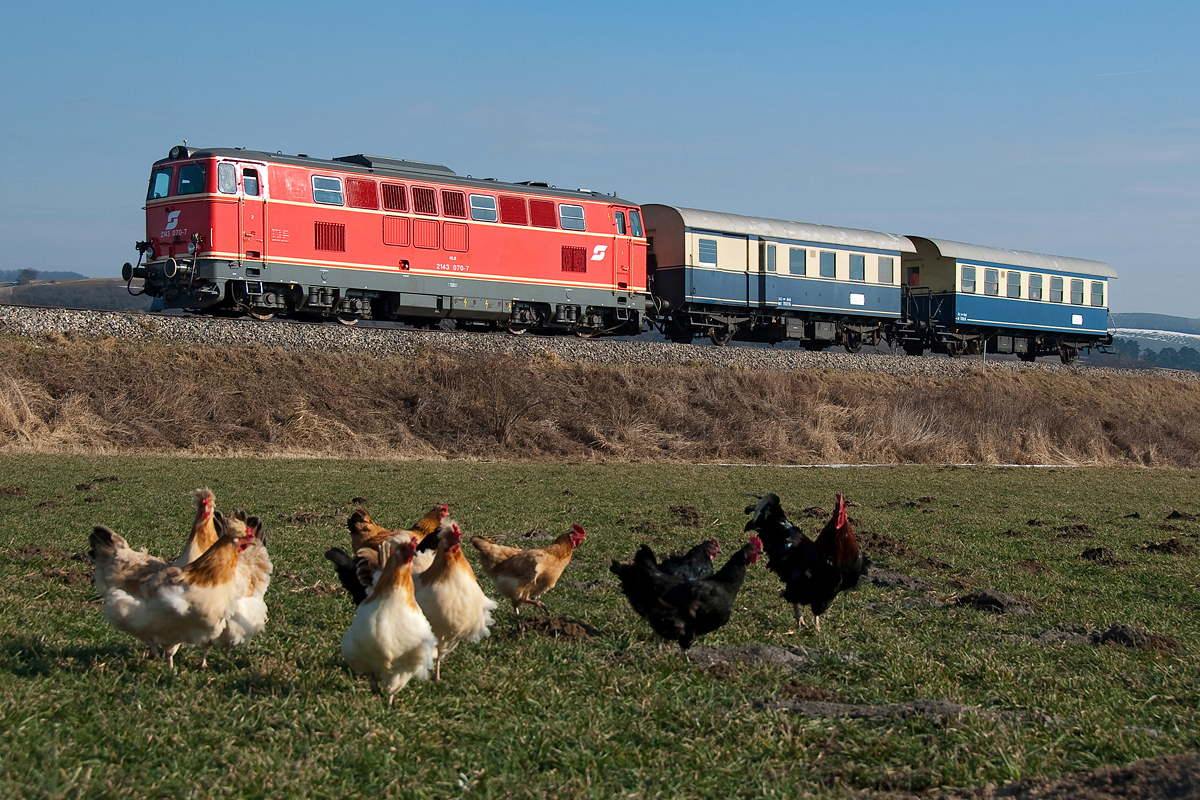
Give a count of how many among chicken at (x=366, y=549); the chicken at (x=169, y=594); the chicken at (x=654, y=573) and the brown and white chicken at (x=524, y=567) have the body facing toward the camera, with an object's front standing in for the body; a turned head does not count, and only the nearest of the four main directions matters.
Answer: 0

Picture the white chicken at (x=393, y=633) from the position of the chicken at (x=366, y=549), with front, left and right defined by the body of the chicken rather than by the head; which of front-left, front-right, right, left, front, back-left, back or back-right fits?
right

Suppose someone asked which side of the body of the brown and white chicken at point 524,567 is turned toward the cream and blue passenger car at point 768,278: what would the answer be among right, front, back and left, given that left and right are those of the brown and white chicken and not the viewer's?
left

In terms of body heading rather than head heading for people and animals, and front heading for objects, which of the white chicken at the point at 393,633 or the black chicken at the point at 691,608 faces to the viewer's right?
the black chicken

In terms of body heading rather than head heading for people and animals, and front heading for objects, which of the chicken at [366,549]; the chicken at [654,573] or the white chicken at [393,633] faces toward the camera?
the white chicken

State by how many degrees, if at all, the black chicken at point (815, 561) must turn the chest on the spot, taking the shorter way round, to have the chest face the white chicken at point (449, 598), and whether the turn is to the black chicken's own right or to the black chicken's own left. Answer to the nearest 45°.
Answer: approximately 90° to the black chicken's own right

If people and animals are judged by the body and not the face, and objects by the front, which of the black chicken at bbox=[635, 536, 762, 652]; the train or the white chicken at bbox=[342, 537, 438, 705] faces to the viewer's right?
the black chicken

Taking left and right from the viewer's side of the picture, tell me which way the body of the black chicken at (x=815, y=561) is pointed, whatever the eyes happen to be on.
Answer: facing the viewer and to the right of the viewer

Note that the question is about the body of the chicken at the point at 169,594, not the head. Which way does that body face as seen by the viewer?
to the viewer's right

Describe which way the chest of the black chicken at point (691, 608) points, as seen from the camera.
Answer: to the viewer's right

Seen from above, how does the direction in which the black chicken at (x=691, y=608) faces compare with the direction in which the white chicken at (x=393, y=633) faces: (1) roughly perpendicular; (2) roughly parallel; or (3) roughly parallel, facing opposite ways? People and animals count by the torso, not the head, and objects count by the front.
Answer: roughly perpendicular

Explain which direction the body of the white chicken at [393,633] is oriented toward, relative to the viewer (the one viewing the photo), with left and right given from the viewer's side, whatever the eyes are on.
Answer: facing the viewer

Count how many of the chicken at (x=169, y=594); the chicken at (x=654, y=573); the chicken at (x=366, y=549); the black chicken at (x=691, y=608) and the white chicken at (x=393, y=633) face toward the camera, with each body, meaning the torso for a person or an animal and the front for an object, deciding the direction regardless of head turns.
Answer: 1

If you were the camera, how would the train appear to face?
facing the viewer and to the left of the viewer

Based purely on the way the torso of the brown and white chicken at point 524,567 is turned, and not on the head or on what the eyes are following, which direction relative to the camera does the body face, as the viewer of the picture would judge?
to the viewer's right
